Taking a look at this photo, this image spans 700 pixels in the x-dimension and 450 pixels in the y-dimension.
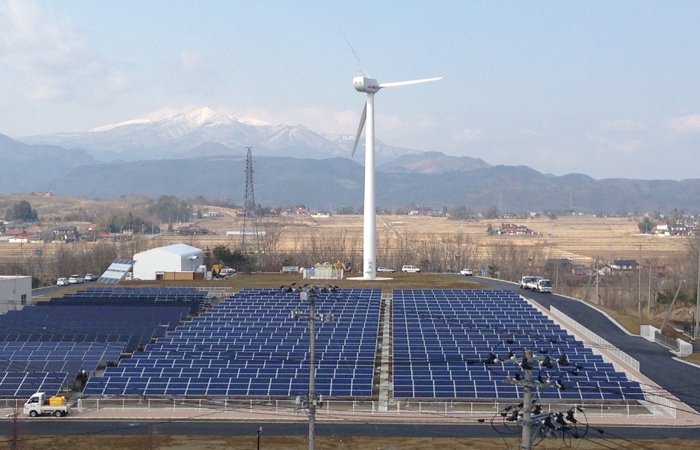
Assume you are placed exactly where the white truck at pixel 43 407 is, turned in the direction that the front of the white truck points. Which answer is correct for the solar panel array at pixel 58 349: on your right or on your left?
on your right

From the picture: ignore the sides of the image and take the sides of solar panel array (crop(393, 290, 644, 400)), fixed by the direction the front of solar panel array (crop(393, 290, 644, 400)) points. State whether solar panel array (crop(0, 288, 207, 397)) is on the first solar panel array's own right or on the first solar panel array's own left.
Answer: on the first solar panel array's own right

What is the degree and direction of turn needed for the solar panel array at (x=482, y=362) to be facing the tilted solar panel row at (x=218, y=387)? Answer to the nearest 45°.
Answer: approximately 45° to its right

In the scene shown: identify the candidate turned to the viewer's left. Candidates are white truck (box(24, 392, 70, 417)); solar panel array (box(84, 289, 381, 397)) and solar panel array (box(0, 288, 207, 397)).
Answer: the white truck

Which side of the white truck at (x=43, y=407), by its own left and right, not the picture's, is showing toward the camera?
left

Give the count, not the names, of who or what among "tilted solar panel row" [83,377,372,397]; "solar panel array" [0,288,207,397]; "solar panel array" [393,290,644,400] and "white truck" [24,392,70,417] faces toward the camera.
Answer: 3

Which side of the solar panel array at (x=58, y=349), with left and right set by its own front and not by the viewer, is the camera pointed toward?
front

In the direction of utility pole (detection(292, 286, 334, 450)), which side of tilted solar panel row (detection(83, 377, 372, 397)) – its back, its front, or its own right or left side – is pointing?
front

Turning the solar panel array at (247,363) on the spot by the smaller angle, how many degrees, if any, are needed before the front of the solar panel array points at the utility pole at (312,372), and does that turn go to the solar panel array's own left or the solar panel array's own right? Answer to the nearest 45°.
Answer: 0° — it already faces it

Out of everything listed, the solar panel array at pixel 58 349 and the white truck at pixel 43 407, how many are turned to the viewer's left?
1

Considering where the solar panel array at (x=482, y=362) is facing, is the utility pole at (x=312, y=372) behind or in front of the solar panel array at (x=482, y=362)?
in front

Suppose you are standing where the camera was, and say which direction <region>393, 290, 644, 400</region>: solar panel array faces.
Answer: facing the viewer

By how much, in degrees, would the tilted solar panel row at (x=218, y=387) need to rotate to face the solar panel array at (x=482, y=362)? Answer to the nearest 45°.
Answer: approximately 90° to its left

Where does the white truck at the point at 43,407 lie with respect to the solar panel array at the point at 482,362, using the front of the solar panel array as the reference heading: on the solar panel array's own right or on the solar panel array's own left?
on the solar panel array's own right

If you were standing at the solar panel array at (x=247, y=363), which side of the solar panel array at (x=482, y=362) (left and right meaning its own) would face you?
right
